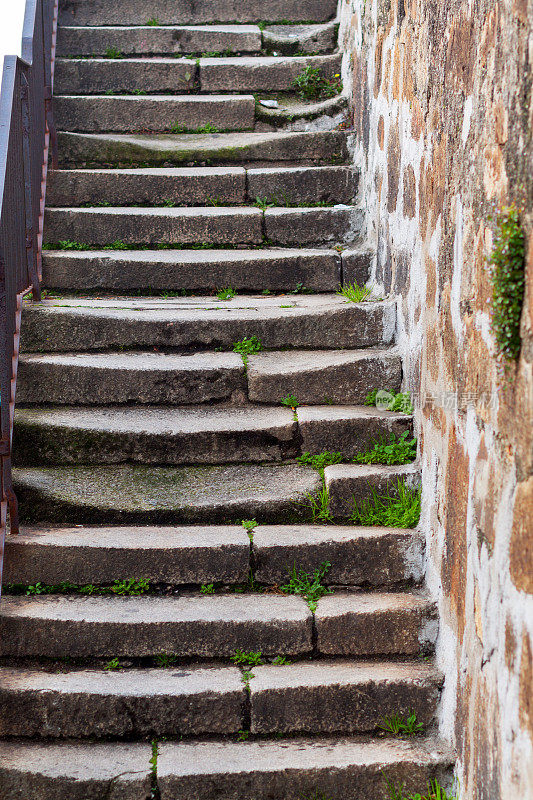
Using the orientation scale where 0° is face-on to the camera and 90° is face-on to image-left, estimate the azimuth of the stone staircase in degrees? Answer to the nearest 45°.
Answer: approximately 0°

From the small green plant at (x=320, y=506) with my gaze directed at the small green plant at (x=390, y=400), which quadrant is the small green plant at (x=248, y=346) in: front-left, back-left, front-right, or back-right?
front-left
